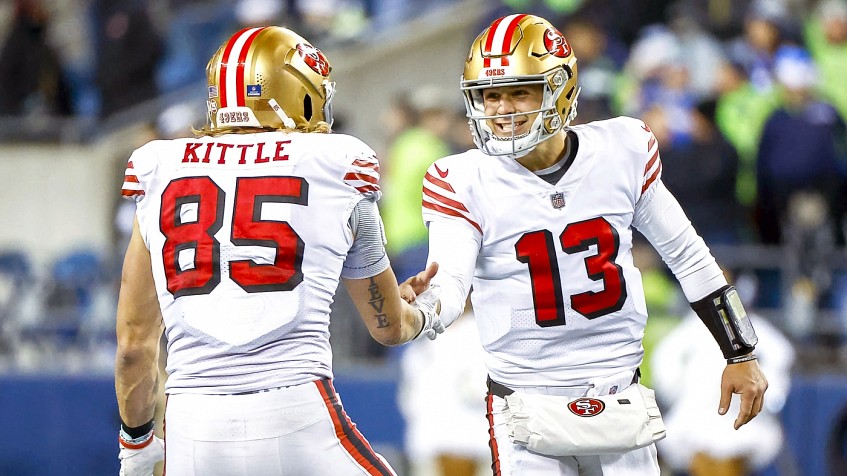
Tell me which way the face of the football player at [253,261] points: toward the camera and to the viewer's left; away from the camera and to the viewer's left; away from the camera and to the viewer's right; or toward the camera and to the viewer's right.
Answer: away from the camera and to the viewer's right

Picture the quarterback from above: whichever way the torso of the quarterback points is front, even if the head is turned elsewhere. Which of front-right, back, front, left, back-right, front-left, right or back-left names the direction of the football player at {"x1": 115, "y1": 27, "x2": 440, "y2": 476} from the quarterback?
front-right

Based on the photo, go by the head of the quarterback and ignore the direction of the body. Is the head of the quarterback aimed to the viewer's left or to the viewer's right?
to the viewer's left

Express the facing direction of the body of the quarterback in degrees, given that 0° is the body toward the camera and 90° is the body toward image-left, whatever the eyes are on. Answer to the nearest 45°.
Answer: approximately 0°
